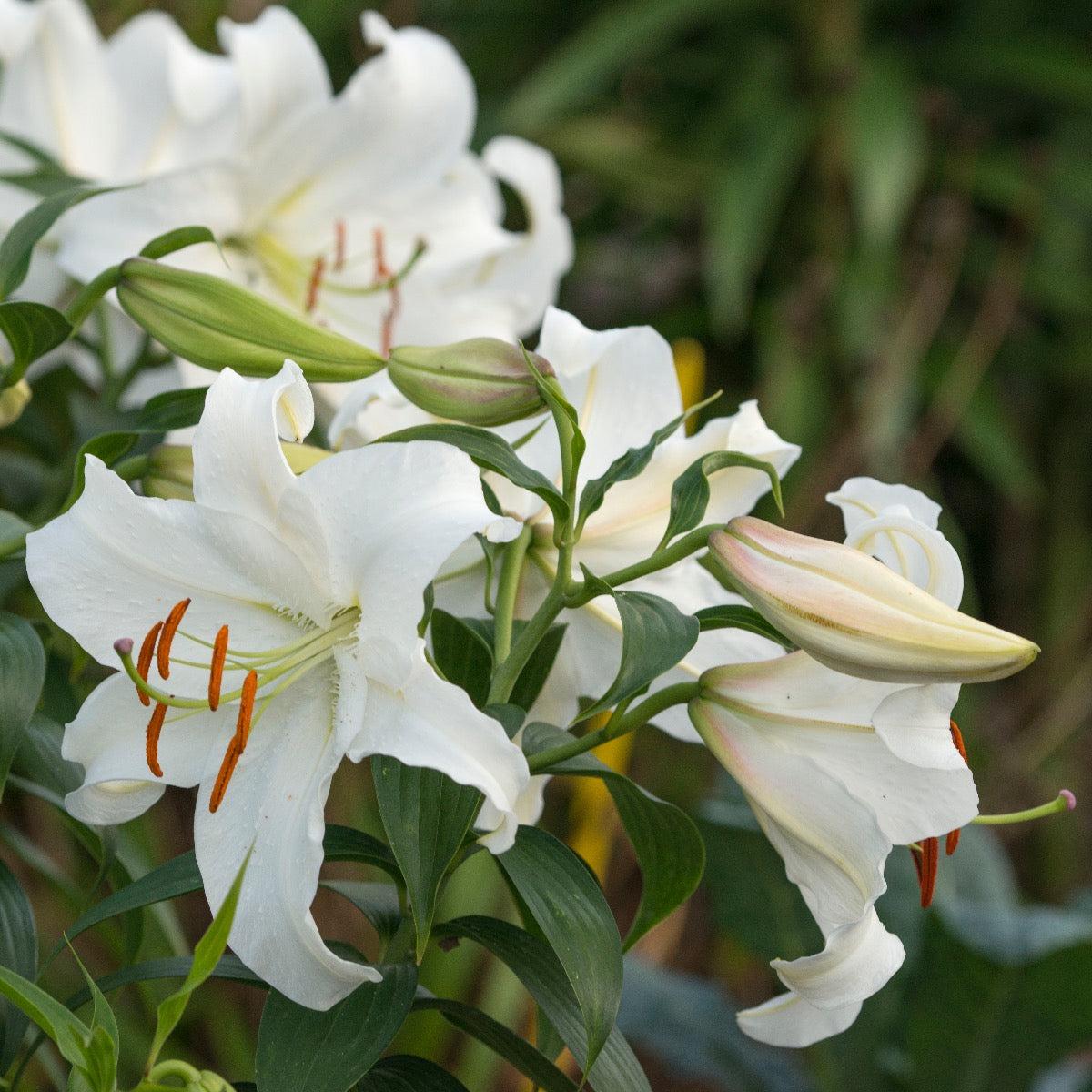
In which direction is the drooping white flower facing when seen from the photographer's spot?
facing to the right of the viewer

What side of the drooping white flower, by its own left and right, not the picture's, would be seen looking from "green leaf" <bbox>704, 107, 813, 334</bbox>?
left

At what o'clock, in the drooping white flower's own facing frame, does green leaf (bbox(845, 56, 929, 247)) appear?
The green leaf is roughly at 9 o'clock from the drooping white flower.
